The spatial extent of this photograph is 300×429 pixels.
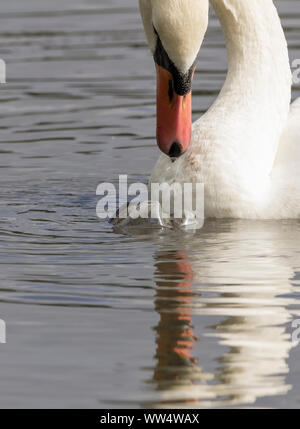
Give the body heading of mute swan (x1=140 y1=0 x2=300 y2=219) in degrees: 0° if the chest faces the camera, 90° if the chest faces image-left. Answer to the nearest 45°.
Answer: approximately 45°
